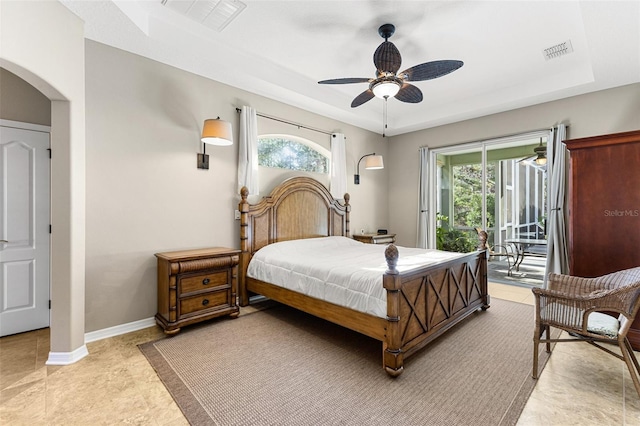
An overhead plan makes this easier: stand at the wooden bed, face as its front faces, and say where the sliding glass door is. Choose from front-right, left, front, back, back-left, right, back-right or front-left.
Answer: left

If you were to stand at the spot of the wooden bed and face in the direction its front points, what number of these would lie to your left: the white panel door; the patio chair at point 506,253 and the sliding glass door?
2

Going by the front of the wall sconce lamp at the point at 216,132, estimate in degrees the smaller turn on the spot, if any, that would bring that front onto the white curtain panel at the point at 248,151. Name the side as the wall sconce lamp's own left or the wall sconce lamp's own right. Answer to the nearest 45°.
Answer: approximately 90° to the wall sconce lamp's own left

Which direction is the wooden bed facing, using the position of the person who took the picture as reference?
facing the viewer and to the right of the viewer

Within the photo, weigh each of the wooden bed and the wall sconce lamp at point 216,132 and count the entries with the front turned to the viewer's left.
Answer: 0

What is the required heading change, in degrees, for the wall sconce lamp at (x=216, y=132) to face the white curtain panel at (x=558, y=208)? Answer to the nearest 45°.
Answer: approximately 45° to its left

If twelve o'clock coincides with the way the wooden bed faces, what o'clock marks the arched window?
The arched window is roughly at 6 o'clock from the wooden bed.

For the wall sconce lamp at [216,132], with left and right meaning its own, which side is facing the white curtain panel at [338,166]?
left

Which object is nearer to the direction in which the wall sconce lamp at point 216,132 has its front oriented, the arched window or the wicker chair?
the wicker chair

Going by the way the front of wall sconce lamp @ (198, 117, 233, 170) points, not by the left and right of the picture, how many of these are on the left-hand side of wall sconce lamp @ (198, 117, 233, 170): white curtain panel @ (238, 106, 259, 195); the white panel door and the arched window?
2
